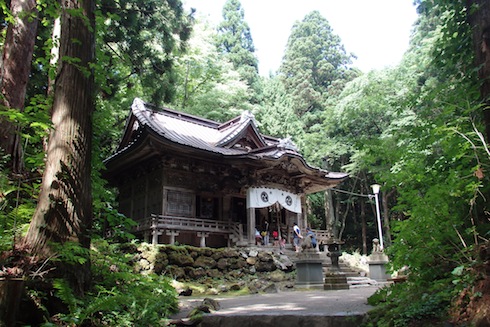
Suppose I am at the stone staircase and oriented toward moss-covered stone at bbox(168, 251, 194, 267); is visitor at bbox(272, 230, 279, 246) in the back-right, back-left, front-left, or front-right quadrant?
front-right

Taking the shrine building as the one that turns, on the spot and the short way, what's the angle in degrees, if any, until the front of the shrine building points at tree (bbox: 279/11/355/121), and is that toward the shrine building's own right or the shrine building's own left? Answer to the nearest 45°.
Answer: approximately 90° to the shrine building's own left

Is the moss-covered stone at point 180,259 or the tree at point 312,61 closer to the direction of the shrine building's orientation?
the moss-covered stone

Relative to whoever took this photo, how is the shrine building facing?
facing the viewer and to the right of the viewer

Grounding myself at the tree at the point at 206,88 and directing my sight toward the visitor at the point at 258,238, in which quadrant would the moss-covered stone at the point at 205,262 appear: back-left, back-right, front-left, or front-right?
front-right
